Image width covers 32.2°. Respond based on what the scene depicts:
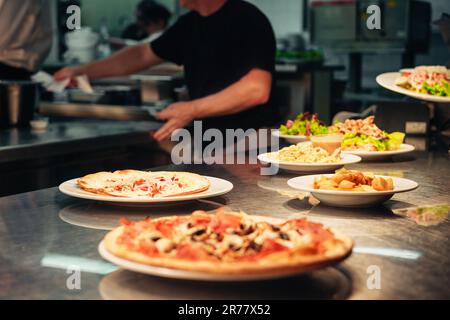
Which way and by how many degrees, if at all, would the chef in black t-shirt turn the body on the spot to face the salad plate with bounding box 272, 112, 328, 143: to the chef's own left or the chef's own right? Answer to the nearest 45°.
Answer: approximately 45° to the chef's own left

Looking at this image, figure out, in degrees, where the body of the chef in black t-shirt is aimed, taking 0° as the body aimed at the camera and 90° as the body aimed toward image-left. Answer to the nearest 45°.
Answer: approximately 45°

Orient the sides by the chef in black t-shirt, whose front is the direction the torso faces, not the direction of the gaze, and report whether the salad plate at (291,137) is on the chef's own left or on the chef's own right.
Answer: on the chef's own left

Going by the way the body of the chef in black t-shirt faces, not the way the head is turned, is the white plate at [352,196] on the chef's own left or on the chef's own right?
on the chef's own left

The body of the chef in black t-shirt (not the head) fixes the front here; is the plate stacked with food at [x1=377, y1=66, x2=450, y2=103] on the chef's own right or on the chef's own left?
on the chef's own left

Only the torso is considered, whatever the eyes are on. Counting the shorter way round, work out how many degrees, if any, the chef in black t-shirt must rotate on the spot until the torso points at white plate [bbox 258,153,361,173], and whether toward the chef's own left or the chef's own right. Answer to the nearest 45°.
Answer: approximately 45° to the chef's own left

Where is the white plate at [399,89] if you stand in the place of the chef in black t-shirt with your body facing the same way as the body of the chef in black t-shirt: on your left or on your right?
on your left

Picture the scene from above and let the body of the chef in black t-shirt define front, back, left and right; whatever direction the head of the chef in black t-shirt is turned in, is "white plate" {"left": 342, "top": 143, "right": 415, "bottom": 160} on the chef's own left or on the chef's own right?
on the chef's own left

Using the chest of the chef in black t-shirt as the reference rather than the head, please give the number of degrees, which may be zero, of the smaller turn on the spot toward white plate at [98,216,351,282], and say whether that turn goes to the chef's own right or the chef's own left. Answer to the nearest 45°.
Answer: approximately 45° to the chef's own left

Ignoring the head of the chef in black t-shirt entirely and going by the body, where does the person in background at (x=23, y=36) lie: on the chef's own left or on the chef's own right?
on the chef's own right
